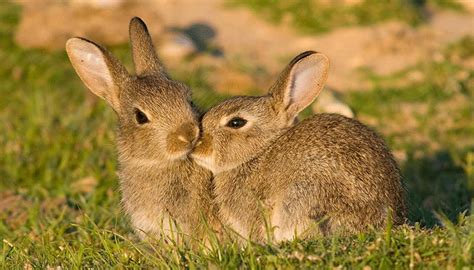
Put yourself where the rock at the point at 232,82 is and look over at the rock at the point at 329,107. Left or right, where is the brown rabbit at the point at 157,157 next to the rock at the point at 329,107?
right

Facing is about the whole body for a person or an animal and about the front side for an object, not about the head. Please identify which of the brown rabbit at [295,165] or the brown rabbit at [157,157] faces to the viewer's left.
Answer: the brown rabbit at [295,165]

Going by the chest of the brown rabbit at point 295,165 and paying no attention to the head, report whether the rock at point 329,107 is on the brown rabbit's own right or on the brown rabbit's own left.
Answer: on the brown rabbit's own right

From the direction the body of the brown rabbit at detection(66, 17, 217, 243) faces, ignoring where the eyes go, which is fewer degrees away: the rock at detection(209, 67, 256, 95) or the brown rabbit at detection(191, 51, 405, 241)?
the brown rabbit

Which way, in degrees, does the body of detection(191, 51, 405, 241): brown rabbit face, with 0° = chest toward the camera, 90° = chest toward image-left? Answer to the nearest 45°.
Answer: approximately 90°

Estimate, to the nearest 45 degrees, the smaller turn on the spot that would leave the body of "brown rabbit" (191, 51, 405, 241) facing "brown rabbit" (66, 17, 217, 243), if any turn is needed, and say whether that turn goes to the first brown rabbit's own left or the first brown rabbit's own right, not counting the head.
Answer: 0° — it already faces it

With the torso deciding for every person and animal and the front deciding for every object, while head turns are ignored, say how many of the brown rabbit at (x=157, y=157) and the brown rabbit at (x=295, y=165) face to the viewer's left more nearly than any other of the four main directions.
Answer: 1

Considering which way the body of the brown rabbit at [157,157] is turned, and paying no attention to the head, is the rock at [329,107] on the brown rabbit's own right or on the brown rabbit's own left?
on the brown rabbit's own left

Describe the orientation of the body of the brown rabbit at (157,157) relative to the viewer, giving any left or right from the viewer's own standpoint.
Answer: facing the viewer and to the right of the viewer

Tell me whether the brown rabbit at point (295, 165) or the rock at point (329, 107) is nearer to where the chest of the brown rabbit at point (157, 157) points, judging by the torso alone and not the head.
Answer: the brown rabbit

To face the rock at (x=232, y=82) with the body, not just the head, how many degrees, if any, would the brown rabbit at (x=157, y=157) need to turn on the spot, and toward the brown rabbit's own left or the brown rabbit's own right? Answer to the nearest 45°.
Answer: approximately 135° to the brown rabbit's own left

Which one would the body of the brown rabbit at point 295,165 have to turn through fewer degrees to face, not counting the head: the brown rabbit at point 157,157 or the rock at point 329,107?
the brown rabbit
